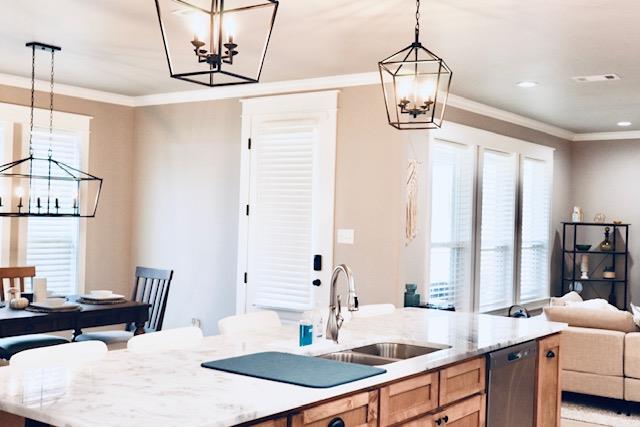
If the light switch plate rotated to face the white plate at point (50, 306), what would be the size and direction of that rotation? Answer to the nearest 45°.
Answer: approximately 45° to its right

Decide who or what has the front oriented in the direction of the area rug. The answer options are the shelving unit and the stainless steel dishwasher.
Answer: the shelving unit

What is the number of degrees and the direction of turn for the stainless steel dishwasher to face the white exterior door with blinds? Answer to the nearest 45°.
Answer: approximately 180°

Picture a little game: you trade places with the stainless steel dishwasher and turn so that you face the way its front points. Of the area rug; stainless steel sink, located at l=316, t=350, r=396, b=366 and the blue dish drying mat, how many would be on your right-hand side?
2

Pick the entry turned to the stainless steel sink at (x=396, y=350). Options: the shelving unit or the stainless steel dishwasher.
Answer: the shelving unit

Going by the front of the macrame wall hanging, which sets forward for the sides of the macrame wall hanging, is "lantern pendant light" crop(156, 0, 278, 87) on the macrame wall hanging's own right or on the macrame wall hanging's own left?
on the macrame wall hanging's own right

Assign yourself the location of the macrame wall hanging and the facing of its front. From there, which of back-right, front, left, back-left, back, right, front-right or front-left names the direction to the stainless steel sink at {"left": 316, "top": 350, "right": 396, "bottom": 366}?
front-right

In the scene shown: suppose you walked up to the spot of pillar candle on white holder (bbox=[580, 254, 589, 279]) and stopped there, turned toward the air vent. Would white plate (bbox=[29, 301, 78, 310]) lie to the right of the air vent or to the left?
right

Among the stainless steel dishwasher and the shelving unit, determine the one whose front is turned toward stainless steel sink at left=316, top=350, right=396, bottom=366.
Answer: the shelving unit

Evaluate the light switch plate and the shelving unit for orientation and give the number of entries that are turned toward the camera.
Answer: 2

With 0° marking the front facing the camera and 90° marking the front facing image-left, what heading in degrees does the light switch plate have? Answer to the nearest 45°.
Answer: approximately 0°

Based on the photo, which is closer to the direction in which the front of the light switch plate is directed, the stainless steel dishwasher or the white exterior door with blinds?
the stainless steel dishwasher
